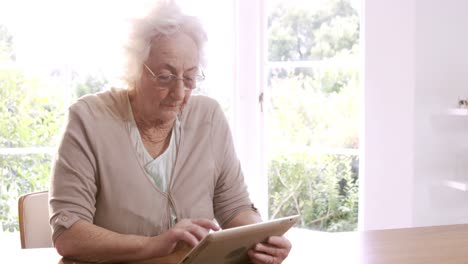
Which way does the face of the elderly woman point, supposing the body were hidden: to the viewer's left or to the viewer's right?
to the viewer's right

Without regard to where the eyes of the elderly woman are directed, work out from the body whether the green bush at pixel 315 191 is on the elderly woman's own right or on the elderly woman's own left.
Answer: on the elderly woman's own left

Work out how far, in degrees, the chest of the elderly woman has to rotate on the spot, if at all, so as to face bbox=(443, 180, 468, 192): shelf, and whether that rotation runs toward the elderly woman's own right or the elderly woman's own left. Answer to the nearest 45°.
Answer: approximately 90° to the elderly woman's own left

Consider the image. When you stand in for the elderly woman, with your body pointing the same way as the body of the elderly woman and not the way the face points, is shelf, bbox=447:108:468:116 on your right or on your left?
on your left

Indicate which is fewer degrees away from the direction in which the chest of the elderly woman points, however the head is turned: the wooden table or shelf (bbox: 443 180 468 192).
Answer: the wooden table

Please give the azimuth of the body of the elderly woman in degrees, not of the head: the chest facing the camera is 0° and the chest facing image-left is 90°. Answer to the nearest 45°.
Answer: approximately 315°
